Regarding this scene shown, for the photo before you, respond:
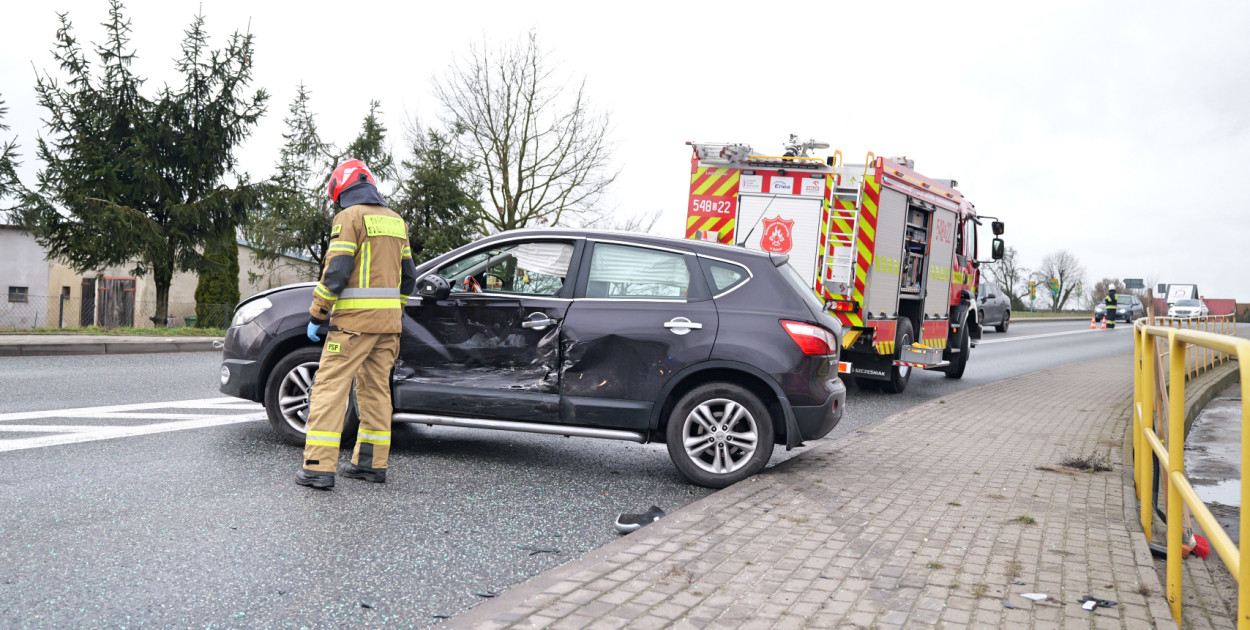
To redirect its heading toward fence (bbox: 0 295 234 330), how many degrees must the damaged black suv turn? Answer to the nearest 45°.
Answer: approximately 45° to its right

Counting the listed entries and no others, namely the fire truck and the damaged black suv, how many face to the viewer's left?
1

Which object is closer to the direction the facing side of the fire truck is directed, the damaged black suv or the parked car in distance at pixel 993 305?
the parked car in distance

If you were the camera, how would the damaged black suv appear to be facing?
facing to the left of the viewer

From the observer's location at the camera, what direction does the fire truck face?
facing away from the viewer and to the right of the viewer

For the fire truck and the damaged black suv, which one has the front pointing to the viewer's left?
the damaged black suv

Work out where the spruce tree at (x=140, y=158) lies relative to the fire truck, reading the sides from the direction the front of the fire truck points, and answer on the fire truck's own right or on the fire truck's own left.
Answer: on the fire truck's own left

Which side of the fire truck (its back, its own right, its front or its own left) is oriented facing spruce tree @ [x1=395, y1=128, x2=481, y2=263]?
left
